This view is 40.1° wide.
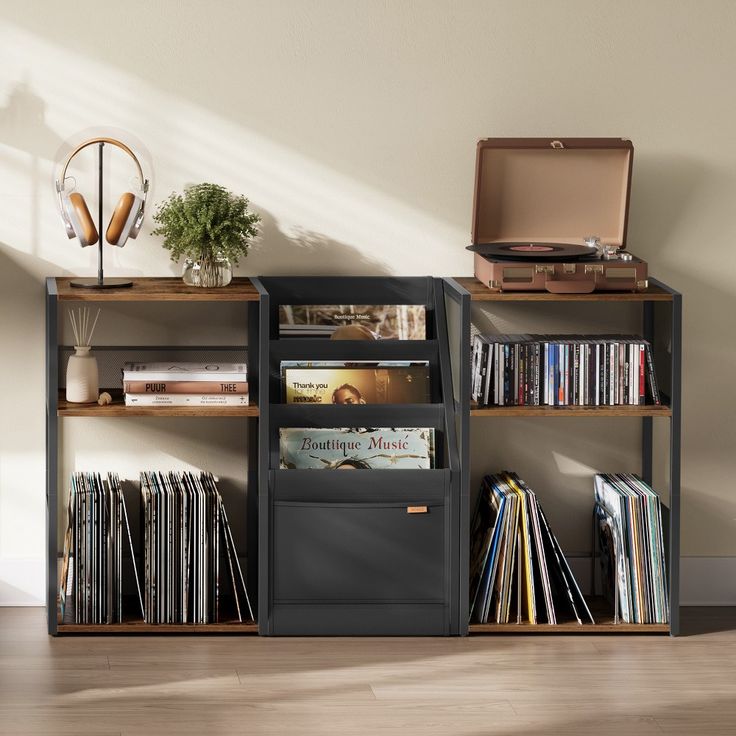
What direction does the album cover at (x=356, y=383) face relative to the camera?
toward the camera

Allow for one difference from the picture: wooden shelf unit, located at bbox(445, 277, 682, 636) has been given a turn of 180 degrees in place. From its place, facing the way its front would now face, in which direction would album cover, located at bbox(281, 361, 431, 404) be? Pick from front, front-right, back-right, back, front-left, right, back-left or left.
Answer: left

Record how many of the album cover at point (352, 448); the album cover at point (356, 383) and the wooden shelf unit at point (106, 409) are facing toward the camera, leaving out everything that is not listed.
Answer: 3

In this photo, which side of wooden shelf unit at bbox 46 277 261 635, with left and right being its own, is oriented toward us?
front

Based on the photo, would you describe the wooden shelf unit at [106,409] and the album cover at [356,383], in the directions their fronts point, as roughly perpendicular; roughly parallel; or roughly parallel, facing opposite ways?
roughly parallel

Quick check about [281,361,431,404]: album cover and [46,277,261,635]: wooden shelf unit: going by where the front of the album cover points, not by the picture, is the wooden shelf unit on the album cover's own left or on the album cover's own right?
on the album cover's own right

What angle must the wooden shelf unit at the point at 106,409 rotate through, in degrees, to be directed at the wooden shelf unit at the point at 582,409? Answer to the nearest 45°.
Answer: approximately 90° to its left

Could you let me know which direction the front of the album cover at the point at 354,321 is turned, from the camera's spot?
facing the viewer

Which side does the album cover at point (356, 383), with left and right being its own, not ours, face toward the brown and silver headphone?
right

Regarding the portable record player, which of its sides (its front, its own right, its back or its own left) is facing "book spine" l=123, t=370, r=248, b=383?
right

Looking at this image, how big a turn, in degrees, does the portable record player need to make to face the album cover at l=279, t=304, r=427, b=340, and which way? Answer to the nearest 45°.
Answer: approximately 90° to its right

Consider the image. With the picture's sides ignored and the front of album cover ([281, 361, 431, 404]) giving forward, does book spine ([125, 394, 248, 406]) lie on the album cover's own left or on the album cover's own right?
on the album cover's own right
